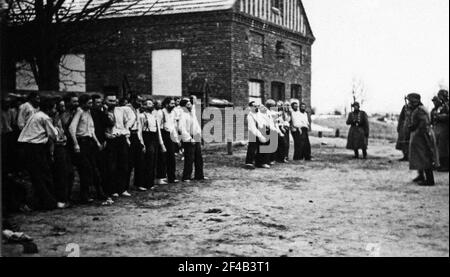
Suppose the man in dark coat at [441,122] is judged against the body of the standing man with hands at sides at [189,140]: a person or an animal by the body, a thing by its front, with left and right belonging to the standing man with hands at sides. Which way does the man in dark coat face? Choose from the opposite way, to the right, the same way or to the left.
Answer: the opposite way

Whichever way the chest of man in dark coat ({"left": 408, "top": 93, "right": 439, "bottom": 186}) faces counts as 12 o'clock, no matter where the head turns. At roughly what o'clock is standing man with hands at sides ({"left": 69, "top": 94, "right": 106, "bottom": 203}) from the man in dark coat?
The standing man with hands at sides is roughly at 11 o'clock from the man in dark coat.

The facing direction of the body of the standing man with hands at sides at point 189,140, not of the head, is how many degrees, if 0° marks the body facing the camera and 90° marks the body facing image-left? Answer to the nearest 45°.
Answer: approximately 315°

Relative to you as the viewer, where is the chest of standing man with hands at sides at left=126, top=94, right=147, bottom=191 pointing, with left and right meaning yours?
facing to the right of the viewer

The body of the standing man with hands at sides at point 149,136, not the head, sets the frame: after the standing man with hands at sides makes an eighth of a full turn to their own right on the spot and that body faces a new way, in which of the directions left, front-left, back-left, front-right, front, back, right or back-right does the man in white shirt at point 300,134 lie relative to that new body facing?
back-left

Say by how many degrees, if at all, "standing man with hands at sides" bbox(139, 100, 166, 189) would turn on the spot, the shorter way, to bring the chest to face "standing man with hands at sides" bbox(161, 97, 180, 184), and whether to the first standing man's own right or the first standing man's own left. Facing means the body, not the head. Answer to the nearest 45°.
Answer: approximately 90° to the first standing man's own left

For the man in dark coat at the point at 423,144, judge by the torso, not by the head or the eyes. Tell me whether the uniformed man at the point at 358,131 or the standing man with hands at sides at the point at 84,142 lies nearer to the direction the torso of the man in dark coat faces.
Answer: the standing man with hands at sides

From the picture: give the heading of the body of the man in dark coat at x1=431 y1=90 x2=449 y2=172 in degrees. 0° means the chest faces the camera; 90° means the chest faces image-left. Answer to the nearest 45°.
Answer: approximately 90°
